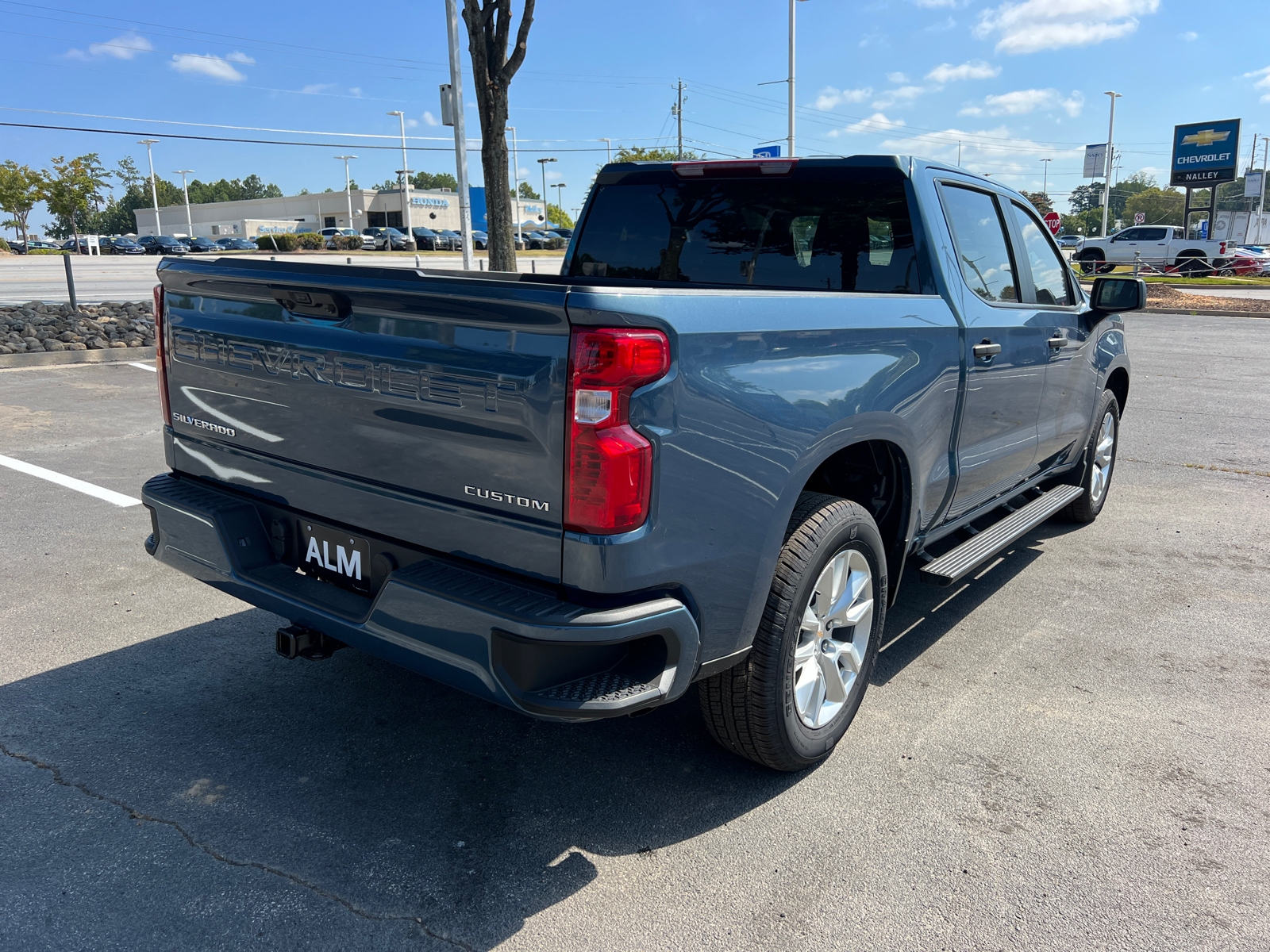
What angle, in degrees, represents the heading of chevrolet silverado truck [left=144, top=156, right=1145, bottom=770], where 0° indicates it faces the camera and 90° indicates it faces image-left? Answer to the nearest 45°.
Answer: approximately 225°

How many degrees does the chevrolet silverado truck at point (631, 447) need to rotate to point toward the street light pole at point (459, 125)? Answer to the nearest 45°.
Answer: approximately 45° to its left

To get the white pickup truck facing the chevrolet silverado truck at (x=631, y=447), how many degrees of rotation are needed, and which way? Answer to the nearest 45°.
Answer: approximately 90° to its left

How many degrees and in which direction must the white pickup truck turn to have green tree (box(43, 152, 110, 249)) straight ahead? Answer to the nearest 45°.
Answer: approximately 45° to its left

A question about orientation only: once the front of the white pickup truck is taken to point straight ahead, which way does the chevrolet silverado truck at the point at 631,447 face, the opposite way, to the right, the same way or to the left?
to the right

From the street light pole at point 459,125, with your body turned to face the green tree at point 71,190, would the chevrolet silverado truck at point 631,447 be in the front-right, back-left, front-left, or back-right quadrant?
back-left

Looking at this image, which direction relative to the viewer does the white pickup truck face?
to the viewer's left

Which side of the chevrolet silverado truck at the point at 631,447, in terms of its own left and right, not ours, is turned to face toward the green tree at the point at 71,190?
left

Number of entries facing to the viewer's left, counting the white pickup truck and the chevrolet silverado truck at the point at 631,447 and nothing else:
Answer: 1
